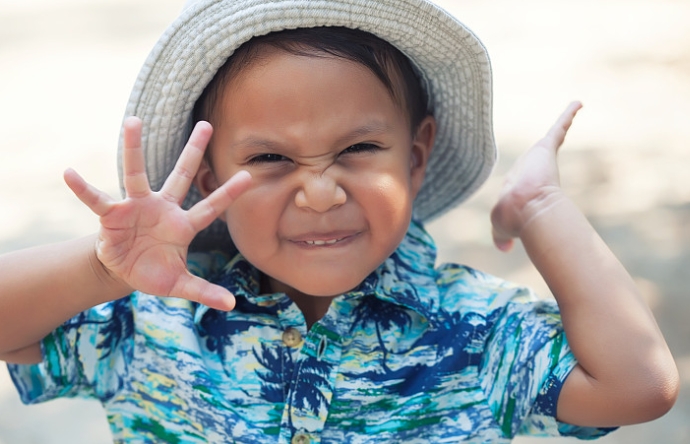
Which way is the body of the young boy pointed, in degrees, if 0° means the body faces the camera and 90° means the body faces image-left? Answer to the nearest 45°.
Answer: approximately 0°
